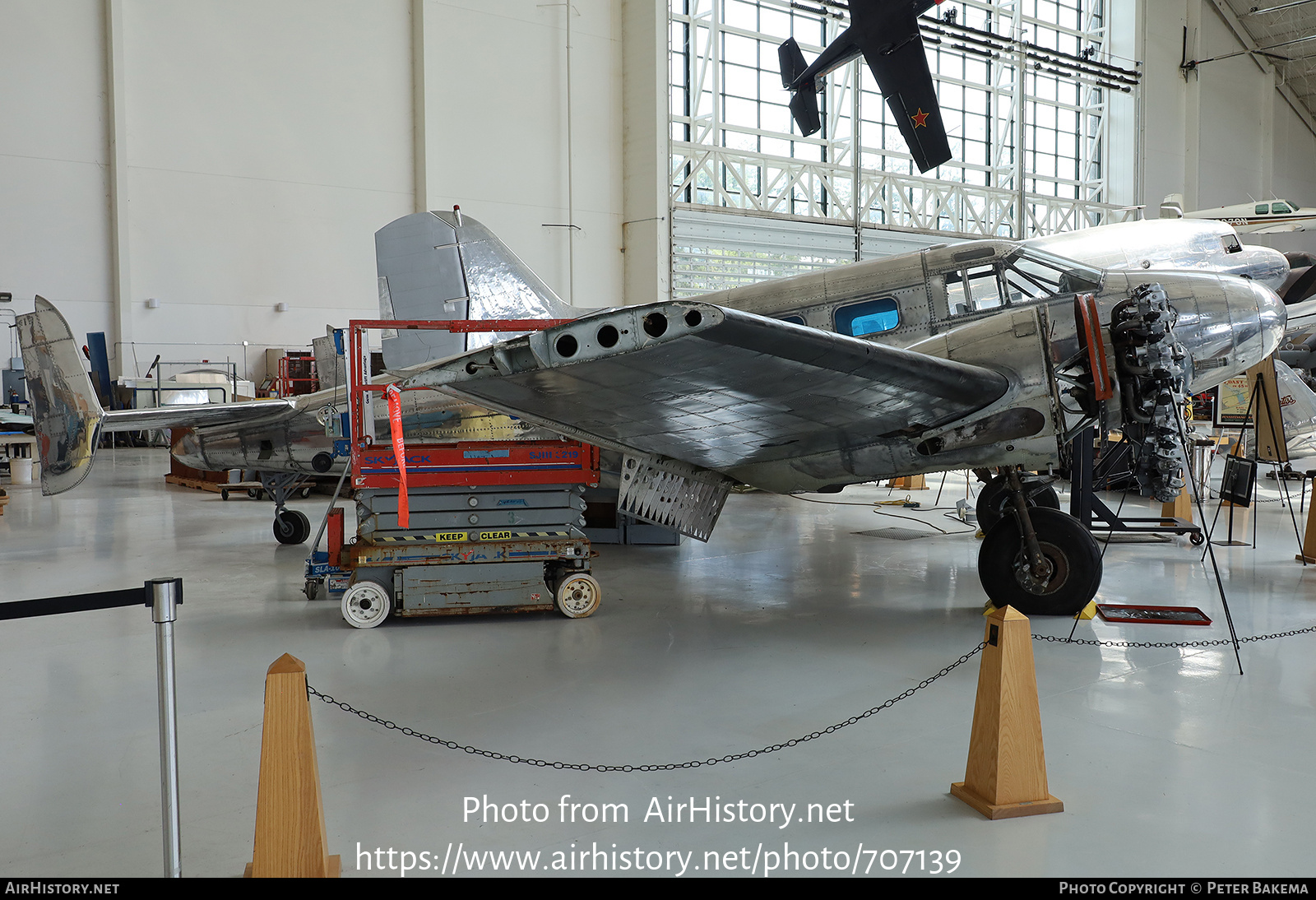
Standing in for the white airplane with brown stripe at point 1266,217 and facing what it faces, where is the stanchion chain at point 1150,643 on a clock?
The stanchion chain is roughly at 3 o'clock from the white airplane with brown stripe.

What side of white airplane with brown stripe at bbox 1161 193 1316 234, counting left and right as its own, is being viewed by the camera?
right

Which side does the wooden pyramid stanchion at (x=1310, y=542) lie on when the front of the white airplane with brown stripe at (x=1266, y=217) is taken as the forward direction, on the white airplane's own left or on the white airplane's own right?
on the white airplane's own right
